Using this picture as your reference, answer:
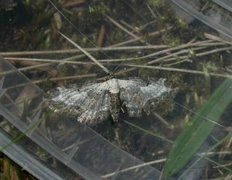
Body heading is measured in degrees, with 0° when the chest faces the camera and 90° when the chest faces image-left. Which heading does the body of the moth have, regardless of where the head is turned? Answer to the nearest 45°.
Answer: approximately 180°
